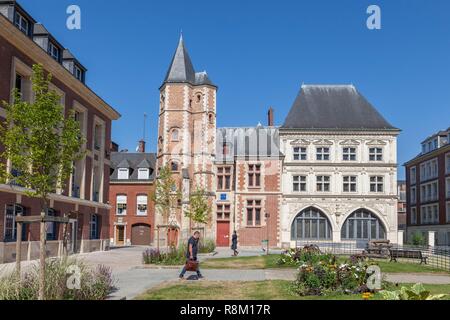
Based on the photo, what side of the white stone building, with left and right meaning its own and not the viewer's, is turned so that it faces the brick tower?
right

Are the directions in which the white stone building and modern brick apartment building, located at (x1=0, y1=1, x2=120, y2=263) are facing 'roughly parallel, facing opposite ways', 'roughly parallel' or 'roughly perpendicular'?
roughly perpendicular

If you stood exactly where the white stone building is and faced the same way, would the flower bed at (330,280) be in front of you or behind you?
in front

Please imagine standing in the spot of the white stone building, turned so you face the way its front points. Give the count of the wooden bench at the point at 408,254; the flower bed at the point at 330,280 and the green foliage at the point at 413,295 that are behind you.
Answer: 0

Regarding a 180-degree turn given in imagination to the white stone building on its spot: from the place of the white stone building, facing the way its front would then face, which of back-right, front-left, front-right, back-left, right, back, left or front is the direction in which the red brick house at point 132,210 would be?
left

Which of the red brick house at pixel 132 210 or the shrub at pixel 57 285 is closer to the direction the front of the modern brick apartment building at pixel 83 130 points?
the shrub

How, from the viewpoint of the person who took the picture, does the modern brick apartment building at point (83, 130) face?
facing the viewer and to the right of the viewer

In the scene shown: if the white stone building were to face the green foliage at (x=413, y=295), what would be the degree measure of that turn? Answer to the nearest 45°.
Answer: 0° — it already faces it

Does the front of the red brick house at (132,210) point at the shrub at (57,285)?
yes

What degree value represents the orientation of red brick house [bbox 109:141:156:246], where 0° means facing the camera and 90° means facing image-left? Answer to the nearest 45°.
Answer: approximately 0°

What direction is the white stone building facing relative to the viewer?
toward the camera

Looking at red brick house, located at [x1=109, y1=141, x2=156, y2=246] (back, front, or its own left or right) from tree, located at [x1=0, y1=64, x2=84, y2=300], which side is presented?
front
